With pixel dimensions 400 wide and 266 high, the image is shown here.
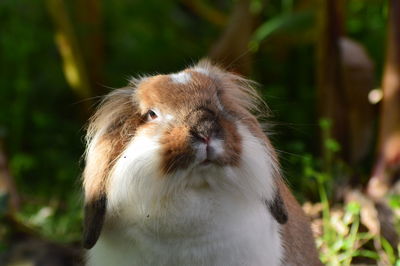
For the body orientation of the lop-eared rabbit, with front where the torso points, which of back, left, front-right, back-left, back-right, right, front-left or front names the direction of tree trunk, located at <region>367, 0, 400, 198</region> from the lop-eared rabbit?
back-left

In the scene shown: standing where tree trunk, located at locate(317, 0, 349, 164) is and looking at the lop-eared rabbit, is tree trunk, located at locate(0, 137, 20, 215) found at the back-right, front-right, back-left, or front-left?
front-right

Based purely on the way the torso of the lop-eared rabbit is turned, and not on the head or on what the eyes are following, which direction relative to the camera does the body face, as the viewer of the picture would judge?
toward the camera

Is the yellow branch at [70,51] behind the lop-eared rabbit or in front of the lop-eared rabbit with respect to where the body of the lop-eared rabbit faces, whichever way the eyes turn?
behind

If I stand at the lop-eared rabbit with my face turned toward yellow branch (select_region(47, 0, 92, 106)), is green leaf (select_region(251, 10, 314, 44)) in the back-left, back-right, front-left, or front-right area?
front-right

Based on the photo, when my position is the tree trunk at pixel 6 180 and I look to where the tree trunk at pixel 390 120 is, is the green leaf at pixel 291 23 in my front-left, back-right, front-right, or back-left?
front-left

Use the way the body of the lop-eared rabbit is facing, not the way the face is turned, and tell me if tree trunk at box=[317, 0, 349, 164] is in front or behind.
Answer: behind
